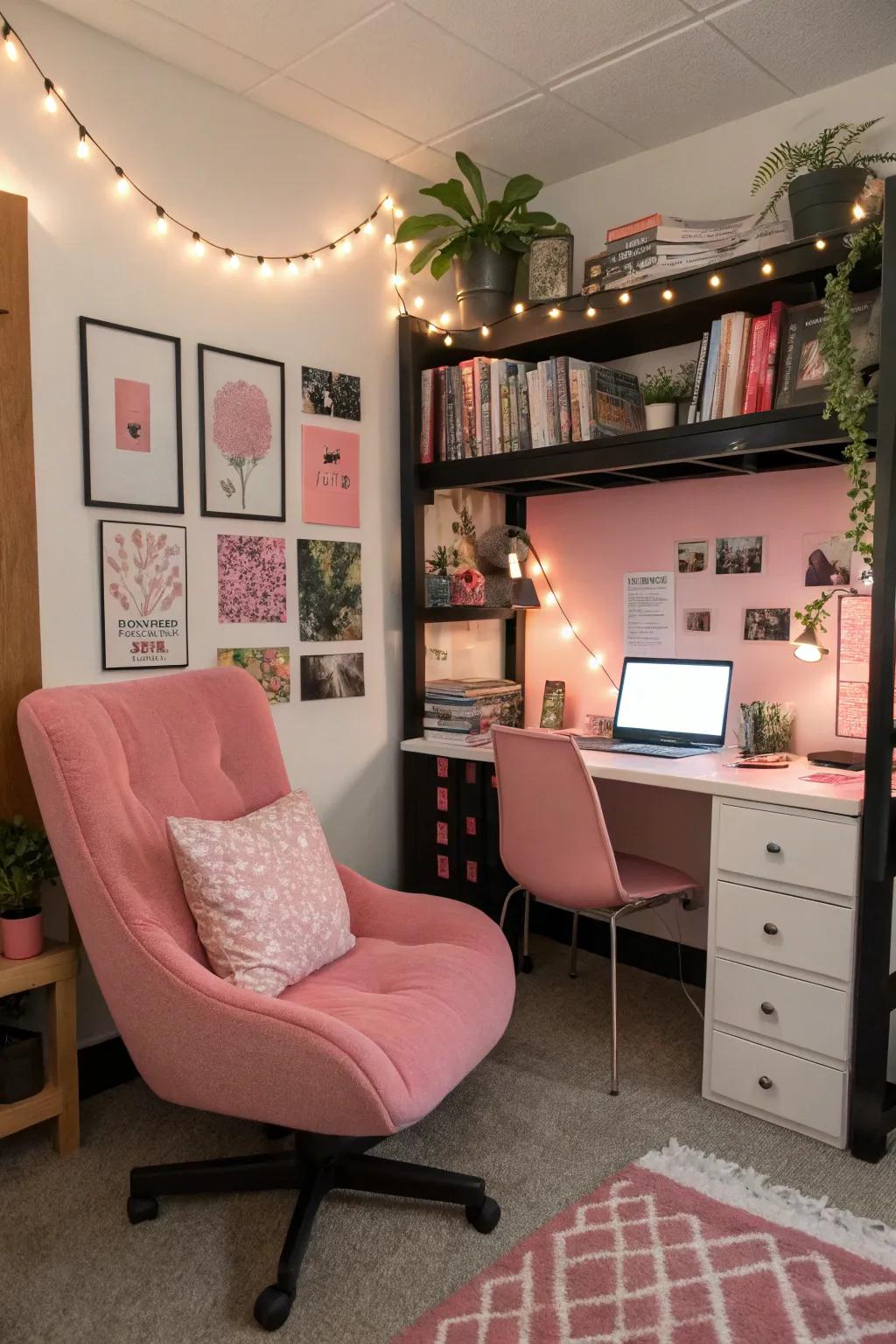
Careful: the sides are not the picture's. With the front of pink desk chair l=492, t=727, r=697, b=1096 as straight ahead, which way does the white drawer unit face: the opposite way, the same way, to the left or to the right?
the opposite way

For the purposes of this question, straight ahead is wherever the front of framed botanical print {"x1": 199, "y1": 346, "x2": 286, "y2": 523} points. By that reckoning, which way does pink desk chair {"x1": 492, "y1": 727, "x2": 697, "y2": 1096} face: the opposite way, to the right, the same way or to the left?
to the left

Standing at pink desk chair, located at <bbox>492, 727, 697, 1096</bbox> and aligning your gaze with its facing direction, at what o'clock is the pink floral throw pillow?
The pink floral throw pillow is roughly at 6 o'clock from the pink desk chair.

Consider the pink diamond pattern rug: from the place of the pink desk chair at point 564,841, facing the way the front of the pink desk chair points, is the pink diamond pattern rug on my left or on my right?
on my right

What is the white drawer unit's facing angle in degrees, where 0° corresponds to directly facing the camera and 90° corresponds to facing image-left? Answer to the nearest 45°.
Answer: approximately 45°

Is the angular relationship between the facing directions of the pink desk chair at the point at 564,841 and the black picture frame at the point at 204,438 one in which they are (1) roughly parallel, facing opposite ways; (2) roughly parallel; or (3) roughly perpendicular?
roughly perpendicular

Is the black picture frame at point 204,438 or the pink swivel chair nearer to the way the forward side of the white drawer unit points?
the pink swivel chair

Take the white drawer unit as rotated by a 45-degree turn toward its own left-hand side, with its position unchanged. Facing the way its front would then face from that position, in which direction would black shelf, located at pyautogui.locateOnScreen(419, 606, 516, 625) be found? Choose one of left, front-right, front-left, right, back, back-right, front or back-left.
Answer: back-right

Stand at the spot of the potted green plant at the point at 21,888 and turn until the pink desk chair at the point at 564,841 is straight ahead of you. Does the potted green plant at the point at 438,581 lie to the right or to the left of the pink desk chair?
left
